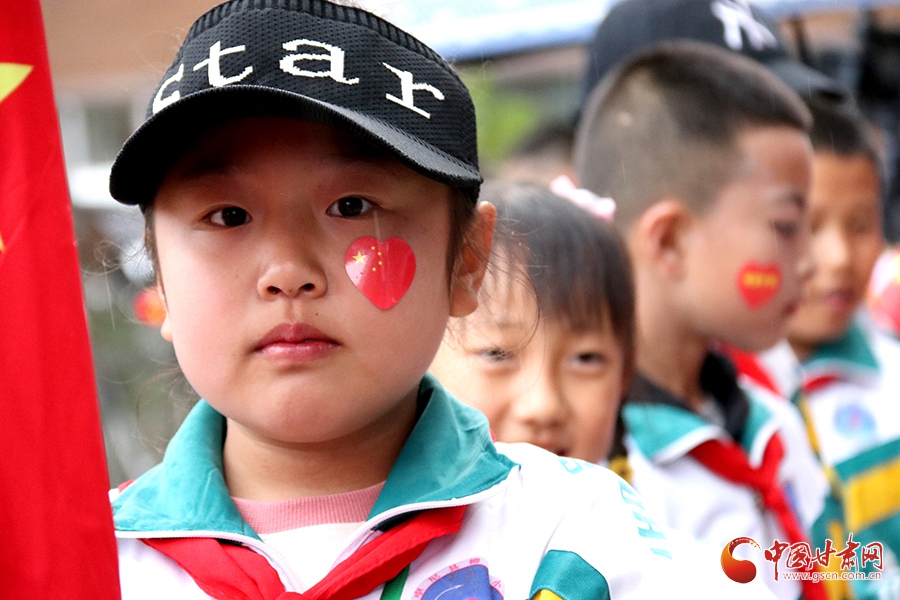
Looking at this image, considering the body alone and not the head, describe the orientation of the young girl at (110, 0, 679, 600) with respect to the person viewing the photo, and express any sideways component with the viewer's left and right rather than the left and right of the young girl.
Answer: facing the viewer and to the left of the viewer

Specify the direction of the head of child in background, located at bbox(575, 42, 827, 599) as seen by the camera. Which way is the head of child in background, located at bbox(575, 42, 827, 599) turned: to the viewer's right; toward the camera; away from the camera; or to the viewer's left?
to the viewer's right

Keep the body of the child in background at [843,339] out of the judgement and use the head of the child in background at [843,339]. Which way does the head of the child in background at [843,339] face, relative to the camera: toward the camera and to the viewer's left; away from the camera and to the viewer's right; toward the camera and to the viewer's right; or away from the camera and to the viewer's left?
toward the camera and to the viewer's left

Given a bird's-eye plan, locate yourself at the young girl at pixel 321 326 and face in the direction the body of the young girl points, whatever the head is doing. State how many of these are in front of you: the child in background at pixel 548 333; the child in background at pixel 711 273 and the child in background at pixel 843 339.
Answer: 0

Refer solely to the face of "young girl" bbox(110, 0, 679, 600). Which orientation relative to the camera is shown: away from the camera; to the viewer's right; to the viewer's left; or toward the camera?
toward the camera

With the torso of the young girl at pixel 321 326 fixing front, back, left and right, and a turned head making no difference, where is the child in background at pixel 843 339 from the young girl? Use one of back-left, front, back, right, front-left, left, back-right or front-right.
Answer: back

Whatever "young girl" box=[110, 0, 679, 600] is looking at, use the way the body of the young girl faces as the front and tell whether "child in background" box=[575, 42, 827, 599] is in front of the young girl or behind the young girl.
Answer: behind

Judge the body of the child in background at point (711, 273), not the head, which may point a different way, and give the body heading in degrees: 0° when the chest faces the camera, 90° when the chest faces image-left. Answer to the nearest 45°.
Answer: approximately 315°

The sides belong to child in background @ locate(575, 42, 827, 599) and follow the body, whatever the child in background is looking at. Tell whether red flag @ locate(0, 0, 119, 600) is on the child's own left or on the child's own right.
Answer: on the child's own right

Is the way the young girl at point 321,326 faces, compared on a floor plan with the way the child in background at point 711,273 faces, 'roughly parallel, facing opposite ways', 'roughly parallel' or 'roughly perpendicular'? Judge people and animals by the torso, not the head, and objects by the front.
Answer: roughly perpendicular

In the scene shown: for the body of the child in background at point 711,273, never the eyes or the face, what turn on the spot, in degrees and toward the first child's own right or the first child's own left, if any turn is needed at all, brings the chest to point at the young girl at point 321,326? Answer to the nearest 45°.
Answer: approximately 45° to the first child's own right

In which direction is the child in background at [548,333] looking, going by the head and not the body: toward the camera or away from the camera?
toward the camera
